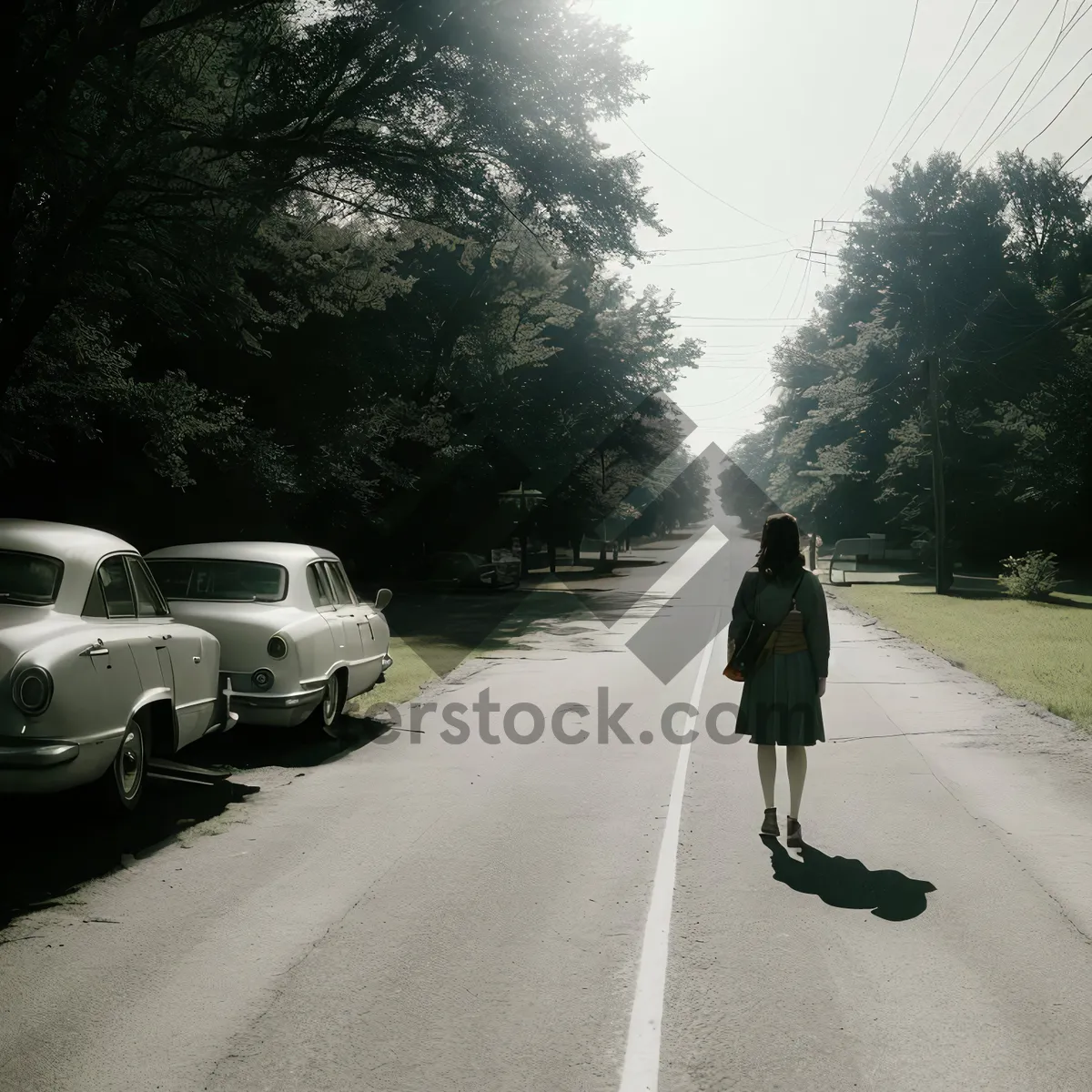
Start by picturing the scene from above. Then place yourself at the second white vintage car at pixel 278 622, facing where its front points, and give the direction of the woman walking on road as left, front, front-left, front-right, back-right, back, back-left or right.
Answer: right

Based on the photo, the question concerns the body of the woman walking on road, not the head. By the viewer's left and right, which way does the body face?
facing away from the viewer

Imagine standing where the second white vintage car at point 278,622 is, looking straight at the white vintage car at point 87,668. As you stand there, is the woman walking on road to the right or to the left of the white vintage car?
left

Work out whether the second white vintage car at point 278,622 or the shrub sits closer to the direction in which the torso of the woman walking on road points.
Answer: the shrub

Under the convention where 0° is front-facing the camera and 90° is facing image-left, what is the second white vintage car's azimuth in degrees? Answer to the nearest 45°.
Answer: approximately 225°

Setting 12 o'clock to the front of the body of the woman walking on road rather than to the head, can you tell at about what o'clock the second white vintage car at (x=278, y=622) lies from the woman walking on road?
The second white vintage car is roughly at 10 o'clock from the woman walking on road.

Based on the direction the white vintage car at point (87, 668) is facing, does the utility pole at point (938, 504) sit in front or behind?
in front

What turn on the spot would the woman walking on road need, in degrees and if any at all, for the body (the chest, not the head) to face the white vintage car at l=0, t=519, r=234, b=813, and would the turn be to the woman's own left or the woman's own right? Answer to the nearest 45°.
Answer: approximately 90° to the woman's own left

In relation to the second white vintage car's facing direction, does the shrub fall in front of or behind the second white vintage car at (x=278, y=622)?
in front

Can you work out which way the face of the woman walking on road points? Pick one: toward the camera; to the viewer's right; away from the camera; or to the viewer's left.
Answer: away from the camera
